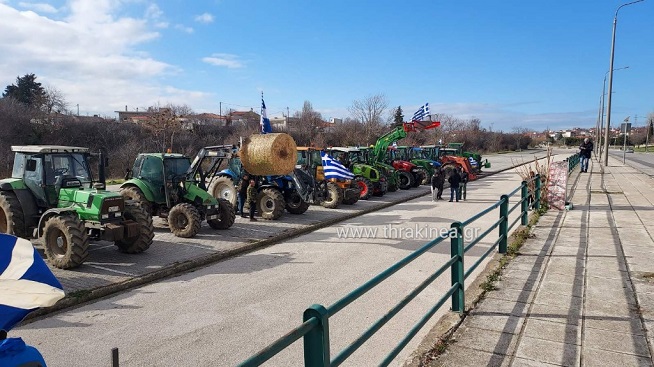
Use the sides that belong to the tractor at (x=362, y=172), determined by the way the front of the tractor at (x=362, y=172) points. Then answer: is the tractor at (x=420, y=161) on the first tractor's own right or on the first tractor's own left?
on the first tractor's own left

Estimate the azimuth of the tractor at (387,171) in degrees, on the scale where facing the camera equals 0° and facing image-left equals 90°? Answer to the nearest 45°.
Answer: approximately 315°

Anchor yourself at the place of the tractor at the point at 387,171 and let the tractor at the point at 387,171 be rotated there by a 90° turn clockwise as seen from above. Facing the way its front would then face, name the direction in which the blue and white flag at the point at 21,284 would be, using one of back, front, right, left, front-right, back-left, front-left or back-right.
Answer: front-left

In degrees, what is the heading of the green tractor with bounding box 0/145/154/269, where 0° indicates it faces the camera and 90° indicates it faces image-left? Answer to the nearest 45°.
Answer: approximately 315°

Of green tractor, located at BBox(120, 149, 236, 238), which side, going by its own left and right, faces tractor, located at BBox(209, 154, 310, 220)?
left

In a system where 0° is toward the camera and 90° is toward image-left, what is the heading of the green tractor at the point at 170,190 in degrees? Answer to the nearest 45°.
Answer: approximately 315°

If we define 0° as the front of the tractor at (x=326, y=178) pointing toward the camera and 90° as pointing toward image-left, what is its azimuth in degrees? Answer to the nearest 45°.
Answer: approximately 315°

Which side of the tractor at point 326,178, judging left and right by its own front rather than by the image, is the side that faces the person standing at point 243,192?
right

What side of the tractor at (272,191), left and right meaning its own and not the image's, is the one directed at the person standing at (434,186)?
left

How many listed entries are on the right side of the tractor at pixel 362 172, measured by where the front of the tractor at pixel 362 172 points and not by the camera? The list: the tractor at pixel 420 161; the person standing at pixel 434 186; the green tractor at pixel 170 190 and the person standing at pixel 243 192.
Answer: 2

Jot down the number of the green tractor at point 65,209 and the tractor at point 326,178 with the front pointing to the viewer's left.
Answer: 0

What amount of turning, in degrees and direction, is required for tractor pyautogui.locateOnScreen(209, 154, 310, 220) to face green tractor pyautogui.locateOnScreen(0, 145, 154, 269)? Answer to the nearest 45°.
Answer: approximately 90° to its right
